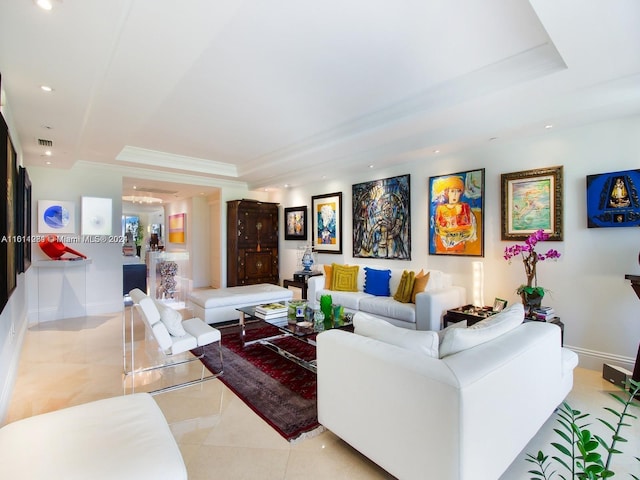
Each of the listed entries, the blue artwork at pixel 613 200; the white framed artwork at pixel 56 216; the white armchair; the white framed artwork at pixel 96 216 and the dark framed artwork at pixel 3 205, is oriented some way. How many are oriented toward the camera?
3

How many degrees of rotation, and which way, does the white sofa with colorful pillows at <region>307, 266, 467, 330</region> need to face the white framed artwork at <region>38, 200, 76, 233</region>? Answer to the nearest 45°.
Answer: approximately 45° to its right

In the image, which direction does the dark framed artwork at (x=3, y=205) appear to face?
to the viewer's right

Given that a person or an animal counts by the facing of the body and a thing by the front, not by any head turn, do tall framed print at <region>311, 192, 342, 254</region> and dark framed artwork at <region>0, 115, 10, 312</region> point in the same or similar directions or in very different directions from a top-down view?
very different directions

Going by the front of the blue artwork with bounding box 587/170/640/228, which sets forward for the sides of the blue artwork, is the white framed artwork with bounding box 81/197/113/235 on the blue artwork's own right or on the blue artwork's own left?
on the blue artwork's own right

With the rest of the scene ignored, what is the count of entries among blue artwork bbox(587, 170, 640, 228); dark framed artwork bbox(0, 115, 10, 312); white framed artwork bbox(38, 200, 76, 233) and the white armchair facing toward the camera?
2

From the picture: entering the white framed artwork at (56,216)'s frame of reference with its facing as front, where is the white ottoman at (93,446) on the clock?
The white ottoman is roughly at 12 o'clock from the white framed artwork.

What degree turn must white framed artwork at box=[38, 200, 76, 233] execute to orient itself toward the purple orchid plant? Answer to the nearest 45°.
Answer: approximately 45° to its left

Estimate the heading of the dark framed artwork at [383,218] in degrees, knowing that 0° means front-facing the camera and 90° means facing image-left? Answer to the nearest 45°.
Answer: approximately 45°
